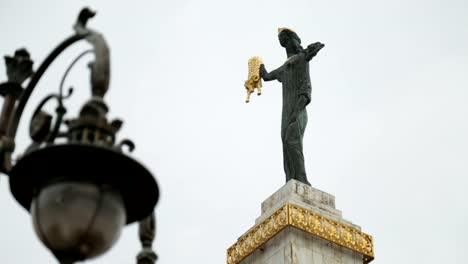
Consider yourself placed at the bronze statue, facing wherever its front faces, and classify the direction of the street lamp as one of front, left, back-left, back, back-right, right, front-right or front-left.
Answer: front-left

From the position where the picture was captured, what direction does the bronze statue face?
facing the viewer and to the left of the viewer
